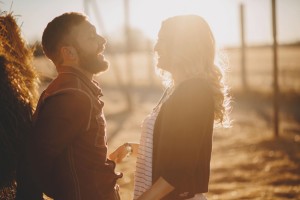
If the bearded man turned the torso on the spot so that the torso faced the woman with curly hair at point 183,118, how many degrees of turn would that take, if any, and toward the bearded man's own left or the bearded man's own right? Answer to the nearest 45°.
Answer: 0° — they already face them

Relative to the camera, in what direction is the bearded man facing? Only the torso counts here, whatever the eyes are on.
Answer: to the viewer's right

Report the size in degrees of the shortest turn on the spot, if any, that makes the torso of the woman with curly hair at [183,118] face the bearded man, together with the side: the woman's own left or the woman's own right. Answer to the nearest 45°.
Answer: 0° — they already face them

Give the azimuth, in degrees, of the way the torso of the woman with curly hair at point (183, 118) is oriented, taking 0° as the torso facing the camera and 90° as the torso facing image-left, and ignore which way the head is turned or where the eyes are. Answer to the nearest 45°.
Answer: approximately 90°

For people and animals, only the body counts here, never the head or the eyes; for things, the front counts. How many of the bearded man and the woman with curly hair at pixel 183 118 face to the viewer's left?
1

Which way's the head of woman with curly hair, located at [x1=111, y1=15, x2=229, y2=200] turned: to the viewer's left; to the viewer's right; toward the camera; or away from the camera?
to the viewer's left

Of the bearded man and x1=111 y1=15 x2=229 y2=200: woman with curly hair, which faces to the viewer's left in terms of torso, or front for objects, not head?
the woman with curly hair

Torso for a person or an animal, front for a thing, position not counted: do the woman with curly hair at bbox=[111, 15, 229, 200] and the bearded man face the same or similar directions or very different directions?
very different directions

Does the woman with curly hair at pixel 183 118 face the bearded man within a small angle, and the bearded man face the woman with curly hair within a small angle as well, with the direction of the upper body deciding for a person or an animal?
yes

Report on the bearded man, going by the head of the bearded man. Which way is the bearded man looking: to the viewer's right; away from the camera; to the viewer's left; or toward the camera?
to the viewer's right
